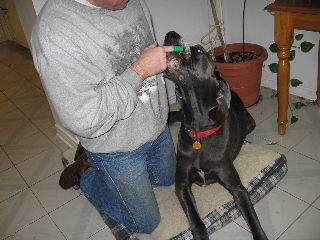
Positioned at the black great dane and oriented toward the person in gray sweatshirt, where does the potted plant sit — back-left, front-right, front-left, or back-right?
back-right

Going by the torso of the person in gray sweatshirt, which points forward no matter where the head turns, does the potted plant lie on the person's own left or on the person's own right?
on the person's own left

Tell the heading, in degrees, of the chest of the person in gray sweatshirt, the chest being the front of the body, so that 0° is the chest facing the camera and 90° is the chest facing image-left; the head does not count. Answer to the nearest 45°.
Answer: approximately 315°
